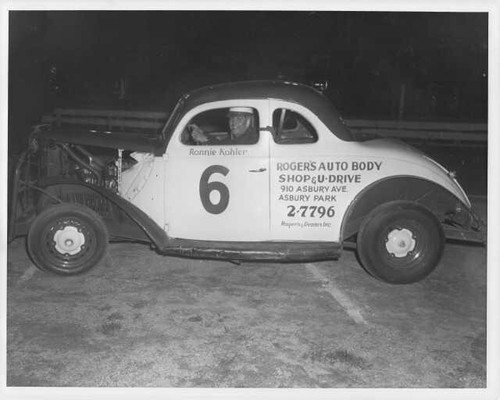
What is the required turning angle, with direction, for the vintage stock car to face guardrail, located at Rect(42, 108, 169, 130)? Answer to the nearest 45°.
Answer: approximately 90° to its right

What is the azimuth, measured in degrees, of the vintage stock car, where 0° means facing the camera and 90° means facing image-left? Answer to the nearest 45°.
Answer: approximately 90°

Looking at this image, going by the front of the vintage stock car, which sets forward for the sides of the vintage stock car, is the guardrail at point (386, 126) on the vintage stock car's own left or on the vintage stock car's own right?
on the vintage stock car's own right
